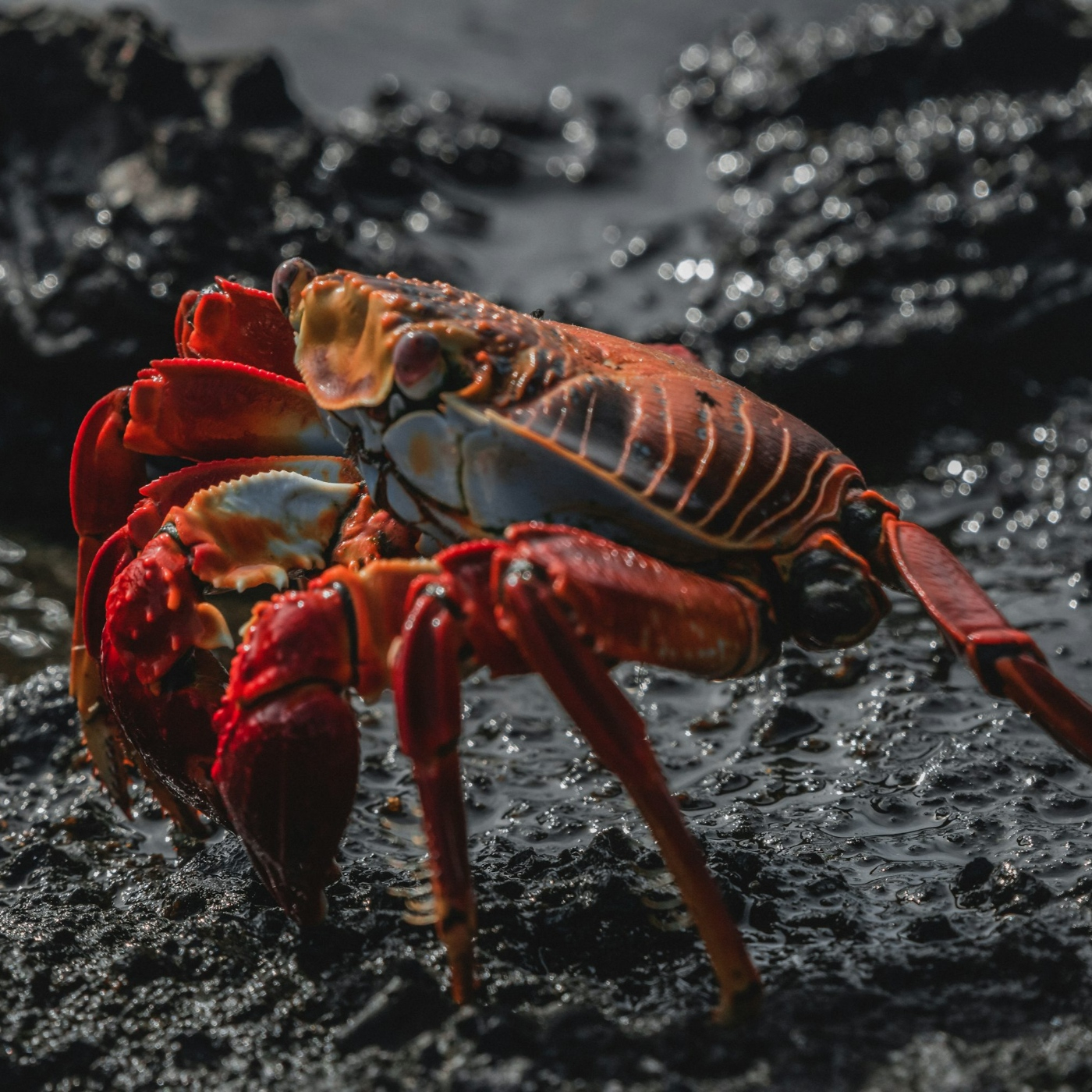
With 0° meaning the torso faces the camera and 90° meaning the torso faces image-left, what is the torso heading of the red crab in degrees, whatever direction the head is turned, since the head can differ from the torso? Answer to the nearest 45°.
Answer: approximately 45°
